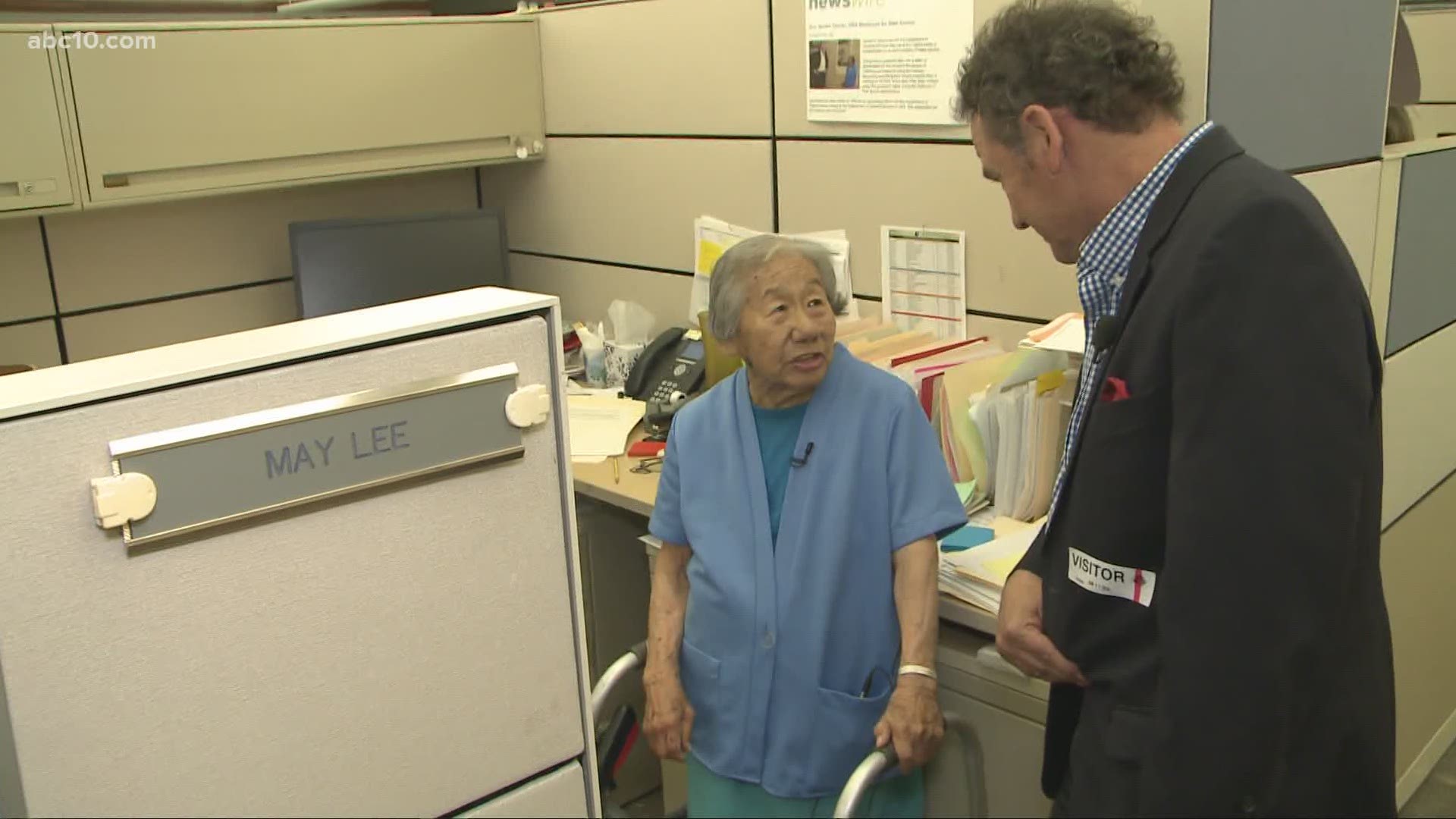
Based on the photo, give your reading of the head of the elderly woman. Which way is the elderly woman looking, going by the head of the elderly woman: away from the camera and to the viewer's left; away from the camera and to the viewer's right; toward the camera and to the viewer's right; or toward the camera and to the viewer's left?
toward the camera and to the viewer's right

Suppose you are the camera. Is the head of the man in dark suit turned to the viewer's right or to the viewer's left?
to the viewer's left

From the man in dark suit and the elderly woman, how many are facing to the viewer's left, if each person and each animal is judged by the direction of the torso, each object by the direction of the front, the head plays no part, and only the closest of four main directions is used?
1

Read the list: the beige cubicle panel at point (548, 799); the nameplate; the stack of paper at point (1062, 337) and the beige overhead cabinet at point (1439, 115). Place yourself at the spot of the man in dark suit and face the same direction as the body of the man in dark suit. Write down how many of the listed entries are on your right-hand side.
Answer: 2

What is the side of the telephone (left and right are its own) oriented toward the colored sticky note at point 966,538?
left

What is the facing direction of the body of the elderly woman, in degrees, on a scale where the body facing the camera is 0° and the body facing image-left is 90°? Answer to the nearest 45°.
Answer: approximately 0°

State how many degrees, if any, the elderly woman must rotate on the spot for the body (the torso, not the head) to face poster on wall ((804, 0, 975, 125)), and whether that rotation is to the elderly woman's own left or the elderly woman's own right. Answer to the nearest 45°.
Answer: approximately 180°

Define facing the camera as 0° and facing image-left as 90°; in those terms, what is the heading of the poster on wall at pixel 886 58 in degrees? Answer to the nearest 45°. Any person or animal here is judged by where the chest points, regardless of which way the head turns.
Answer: approximately 0°

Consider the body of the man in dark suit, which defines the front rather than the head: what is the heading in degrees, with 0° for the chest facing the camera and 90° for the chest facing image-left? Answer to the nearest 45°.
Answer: approximately 90°

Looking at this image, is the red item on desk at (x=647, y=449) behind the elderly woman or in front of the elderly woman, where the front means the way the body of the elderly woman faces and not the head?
behind

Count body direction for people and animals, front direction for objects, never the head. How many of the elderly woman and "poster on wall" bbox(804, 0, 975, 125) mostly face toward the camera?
2
